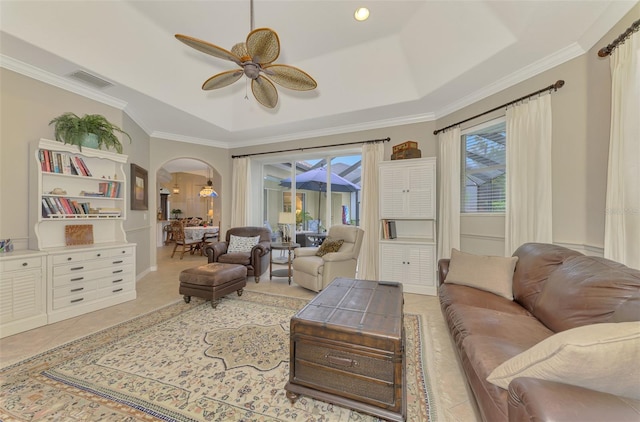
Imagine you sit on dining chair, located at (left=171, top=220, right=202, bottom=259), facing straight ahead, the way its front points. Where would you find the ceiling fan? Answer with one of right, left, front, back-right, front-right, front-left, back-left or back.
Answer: back-right

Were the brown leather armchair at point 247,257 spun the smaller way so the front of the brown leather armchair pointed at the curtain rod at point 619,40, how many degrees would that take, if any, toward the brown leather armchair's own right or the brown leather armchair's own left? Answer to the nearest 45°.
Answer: approximately 90° to the brown leather armchair's own left

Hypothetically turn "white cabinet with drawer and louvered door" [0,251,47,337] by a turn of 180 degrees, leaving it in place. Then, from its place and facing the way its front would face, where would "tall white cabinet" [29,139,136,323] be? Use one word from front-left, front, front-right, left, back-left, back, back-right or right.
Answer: right

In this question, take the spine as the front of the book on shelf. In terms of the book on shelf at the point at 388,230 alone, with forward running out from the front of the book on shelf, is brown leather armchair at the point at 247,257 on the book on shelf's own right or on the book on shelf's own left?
on the book on shelf's own right

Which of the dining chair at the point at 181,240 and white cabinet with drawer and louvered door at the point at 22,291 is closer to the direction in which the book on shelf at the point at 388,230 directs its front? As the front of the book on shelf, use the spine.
the white cabinet with drawer and louvered door

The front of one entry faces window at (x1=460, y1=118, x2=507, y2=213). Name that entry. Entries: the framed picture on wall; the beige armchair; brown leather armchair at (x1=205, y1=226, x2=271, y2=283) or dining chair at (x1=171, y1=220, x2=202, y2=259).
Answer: the framed picture on wall

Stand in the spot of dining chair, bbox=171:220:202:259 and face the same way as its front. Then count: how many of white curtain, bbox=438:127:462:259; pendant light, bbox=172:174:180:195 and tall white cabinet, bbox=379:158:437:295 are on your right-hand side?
2

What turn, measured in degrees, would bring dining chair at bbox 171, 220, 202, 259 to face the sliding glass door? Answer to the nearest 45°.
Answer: approximately 90° to its right

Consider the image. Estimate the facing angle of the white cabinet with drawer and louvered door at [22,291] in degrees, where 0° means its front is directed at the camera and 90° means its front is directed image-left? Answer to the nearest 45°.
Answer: approximately 315°

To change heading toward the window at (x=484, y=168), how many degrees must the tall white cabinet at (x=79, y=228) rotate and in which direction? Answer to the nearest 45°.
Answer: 0° — it already faces it

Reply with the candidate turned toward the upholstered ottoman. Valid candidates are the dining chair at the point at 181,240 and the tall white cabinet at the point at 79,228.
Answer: the tall white cabinet

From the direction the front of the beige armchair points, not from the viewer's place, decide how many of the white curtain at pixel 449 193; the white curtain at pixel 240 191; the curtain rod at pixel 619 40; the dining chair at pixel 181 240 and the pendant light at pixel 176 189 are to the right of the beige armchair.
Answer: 3

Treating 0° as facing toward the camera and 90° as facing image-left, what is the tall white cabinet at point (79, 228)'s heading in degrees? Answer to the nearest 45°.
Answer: approximately 315°

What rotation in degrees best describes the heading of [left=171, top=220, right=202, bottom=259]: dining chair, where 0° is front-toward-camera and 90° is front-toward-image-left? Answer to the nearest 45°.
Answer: approximately 225°
